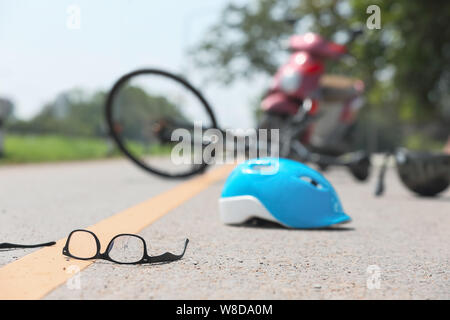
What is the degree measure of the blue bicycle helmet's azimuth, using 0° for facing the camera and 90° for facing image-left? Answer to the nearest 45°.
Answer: approximately 270°

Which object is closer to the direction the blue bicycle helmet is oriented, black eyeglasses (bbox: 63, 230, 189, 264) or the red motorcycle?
the red motorcycle

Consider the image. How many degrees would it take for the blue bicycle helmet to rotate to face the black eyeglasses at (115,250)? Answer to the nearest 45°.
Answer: approximately 135° to its right

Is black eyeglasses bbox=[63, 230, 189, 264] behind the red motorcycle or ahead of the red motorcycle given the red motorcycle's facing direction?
ahead

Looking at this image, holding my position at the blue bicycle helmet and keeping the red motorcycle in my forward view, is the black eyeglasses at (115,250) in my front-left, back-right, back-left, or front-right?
back-left

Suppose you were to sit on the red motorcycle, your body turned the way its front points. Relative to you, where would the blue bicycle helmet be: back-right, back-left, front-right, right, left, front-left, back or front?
front-left

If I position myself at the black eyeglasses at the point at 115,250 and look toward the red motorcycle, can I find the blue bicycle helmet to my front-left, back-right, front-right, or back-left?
front-right

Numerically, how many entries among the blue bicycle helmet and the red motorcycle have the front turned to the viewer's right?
1

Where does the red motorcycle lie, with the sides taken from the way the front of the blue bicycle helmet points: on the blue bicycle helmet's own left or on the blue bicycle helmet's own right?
on the blue bicycle helmet's own left

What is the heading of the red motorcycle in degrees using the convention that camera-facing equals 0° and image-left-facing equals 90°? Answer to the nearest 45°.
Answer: approximately 45°
